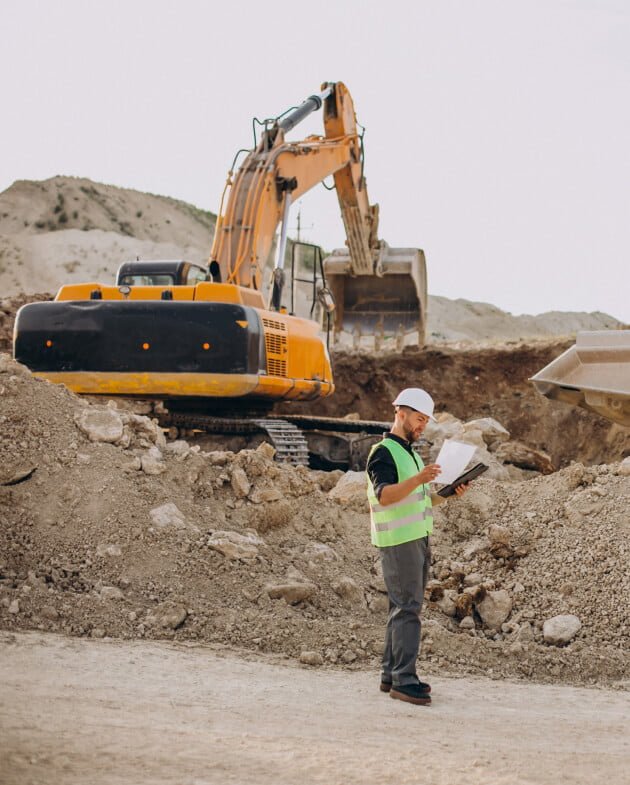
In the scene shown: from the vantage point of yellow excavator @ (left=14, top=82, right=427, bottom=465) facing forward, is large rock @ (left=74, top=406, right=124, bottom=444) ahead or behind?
behind

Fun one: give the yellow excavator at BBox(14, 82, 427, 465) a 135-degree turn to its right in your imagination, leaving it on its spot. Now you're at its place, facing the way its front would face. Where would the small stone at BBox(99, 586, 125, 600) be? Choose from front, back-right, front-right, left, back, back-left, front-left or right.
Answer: front

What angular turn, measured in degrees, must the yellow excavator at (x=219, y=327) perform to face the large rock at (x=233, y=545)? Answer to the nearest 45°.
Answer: approximately 135° to its right

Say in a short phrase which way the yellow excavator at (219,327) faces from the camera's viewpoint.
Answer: facing away from the viewer and to the right of the viewer

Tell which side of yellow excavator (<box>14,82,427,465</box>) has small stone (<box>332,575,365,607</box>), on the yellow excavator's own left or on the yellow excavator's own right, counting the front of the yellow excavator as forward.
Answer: on the yellow excavator's own right

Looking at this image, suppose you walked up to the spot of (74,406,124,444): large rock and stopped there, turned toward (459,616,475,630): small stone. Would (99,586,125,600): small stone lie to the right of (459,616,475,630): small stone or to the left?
right

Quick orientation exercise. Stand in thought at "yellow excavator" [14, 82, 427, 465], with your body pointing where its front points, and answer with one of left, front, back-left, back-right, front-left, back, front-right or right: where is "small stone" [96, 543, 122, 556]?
back-right

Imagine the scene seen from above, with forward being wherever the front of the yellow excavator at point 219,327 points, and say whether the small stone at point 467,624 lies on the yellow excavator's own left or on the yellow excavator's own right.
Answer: on the yellow excavator's own right

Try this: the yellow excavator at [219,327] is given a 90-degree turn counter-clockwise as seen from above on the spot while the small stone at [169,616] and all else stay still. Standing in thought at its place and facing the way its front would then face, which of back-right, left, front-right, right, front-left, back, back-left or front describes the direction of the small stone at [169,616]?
back-left

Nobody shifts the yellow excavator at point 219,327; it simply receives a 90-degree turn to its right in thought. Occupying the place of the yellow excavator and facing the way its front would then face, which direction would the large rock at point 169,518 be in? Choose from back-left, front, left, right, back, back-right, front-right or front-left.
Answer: front-right

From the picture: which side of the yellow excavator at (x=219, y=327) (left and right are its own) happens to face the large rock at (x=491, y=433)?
right
